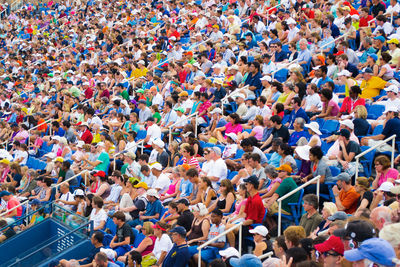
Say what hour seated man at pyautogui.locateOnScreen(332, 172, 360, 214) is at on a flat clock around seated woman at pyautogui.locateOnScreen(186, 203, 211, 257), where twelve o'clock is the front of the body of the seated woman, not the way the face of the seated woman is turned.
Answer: The seated man is roughly at 8 o'clock from the seated woman.

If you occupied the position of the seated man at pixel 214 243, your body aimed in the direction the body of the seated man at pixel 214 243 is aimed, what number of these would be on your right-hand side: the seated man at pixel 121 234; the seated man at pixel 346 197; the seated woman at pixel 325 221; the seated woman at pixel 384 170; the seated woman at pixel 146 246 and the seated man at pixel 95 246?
3

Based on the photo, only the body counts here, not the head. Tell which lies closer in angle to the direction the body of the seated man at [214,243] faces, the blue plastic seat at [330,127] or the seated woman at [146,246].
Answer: the seated woman

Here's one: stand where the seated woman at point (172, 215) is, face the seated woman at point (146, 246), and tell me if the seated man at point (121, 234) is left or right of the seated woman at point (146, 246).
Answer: right

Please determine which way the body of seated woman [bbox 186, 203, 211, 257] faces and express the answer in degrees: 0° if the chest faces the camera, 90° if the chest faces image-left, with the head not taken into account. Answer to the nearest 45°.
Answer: approximately 45°

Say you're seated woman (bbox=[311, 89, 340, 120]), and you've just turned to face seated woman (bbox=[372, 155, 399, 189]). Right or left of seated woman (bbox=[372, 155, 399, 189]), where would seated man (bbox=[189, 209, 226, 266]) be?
right
